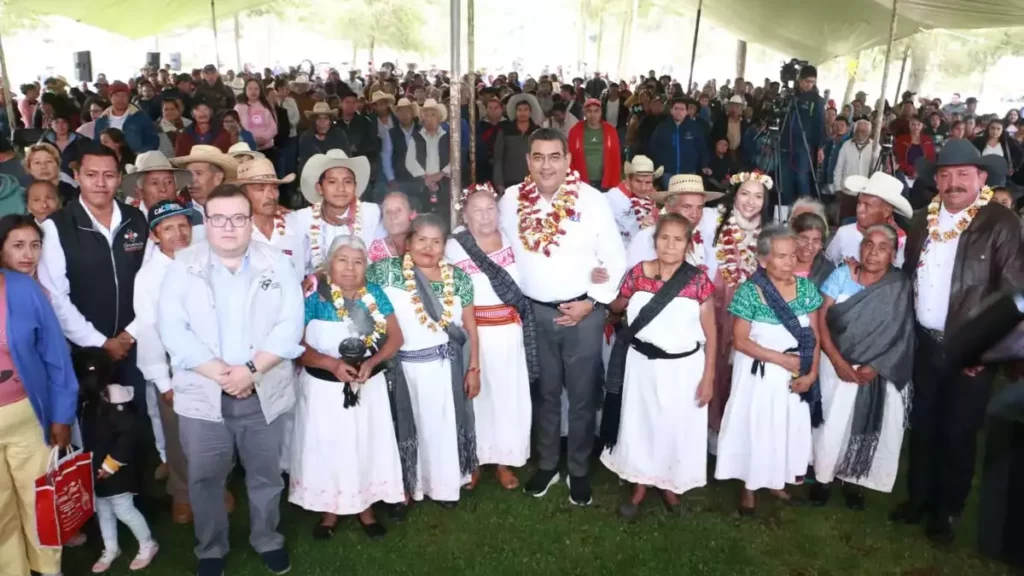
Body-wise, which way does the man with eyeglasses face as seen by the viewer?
toward the camera

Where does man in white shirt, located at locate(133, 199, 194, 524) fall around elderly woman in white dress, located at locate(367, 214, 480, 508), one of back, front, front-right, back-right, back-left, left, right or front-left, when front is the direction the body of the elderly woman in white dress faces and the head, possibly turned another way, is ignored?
right

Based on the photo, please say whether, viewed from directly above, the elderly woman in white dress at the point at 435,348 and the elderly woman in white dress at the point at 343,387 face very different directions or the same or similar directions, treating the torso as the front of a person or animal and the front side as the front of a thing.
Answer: same or similar directions

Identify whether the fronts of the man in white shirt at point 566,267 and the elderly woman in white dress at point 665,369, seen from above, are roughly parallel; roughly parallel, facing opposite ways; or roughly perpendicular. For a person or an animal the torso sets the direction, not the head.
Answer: roughly parallel

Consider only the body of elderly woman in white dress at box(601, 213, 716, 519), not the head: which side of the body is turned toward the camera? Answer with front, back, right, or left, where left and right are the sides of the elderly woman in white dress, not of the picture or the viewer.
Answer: front

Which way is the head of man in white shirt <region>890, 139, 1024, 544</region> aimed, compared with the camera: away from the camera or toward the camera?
toward the camera

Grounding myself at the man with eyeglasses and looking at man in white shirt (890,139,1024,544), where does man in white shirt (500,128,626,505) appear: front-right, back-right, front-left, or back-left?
front-left

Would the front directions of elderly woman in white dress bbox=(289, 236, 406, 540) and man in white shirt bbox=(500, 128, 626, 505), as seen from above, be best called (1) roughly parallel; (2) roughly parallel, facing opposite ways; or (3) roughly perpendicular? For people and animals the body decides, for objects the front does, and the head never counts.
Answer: roughly parallel

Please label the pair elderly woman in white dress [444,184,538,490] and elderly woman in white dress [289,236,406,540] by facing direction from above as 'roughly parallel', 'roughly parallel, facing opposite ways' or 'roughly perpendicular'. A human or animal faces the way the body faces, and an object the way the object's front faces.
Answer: roughly parallel

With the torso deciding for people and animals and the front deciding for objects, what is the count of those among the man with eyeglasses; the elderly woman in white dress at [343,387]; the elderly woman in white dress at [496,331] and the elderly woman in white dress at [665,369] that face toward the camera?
4

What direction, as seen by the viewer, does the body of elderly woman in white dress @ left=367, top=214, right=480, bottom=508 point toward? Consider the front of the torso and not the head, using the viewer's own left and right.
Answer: facing the viewer
